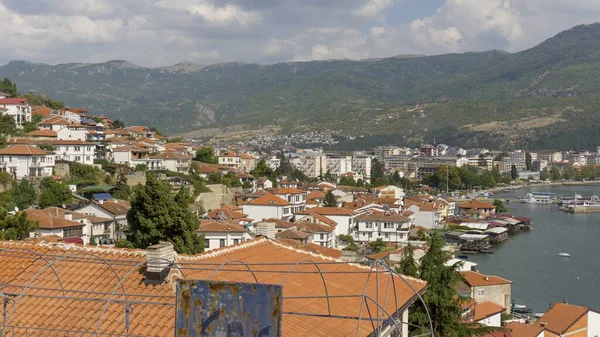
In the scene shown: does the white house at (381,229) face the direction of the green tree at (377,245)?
yes

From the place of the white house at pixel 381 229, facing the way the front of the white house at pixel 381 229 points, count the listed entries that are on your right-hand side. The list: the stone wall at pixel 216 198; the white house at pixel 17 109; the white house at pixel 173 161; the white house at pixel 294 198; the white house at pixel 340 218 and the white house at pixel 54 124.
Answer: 6

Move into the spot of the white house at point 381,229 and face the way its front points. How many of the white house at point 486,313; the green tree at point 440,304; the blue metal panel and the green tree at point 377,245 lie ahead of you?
4

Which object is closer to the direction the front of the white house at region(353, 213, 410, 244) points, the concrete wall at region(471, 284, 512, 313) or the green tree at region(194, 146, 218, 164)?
the concrete wall

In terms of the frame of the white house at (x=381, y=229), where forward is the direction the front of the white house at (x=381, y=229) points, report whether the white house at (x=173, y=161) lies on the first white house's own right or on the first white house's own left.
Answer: on the first white house's own right

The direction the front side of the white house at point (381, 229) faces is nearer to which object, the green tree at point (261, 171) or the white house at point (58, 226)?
the white house

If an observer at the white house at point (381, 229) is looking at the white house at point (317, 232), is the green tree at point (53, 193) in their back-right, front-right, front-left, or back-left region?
front-right

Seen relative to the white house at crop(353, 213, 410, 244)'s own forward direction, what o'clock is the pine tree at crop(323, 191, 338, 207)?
The pine tree is roughly at 5 o'clock from the white house.

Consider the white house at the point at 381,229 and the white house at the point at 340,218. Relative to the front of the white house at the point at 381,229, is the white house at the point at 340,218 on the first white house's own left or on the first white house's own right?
on the first white house's own right

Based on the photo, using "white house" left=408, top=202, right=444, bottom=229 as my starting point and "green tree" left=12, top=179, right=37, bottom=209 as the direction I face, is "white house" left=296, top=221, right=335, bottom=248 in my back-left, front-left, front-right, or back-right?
front-left

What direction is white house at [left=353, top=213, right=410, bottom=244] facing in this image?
toward the camera

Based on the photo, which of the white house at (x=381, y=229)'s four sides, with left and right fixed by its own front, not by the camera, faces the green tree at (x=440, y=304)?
front

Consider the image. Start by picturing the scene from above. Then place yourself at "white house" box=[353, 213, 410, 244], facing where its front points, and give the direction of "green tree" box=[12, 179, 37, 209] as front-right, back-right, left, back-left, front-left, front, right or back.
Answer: front-right

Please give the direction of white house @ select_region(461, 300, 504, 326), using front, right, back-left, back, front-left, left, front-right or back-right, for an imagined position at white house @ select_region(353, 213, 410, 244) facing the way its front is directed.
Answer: front

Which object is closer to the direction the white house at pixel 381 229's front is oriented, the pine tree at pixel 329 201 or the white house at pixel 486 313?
the white house

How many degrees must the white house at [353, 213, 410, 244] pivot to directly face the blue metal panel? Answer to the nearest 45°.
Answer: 0° — it already faces it
